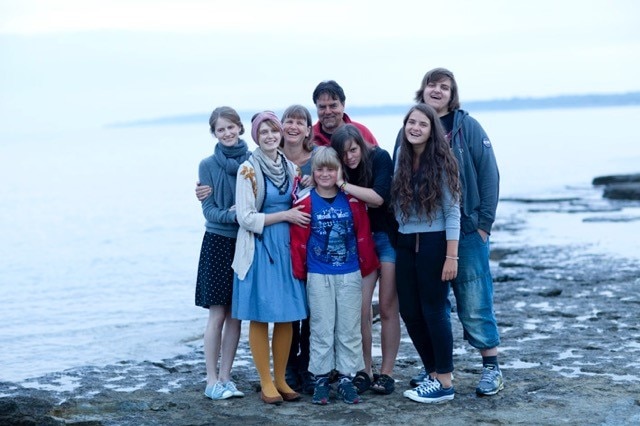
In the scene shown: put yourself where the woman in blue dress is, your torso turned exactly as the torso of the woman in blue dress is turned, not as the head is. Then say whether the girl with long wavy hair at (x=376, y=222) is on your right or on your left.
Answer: on your left

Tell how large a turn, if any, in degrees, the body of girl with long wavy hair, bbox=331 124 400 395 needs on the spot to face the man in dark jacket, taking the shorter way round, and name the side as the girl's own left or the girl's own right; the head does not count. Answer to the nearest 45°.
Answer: approximately 135° to the girl's own left

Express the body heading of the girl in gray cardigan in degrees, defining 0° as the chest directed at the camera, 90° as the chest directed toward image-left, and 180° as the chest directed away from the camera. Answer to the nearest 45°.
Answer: approximately 315°

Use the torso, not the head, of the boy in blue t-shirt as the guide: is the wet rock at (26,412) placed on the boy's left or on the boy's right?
on the boy's right
